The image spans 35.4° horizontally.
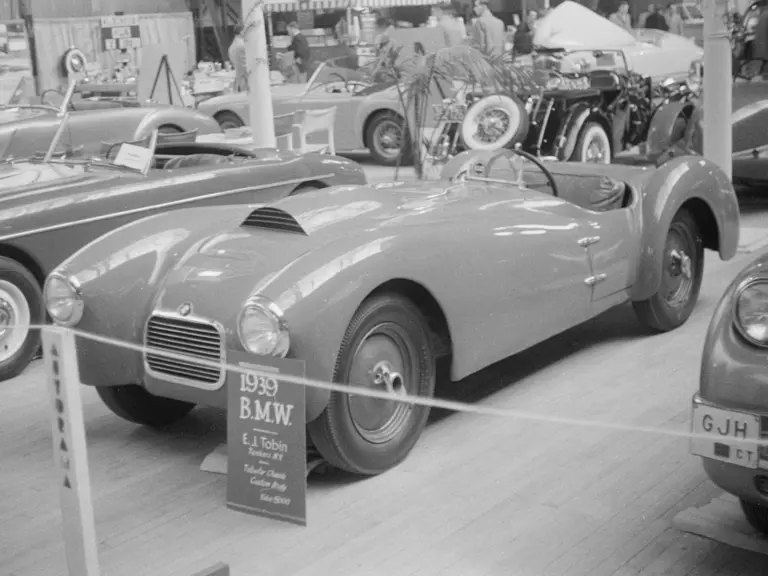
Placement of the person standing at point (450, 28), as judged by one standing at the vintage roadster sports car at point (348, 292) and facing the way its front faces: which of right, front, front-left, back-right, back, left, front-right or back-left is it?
back-right

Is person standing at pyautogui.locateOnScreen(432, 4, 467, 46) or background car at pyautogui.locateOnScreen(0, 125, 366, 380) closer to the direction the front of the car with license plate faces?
the background car

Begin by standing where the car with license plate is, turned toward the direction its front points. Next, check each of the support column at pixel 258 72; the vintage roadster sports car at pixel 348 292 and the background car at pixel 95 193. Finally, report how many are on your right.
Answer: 3

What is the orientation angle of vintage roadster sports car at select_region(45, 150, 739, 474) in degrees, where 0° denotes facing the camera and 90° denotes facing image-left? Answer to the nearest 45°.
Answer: approximately 45°

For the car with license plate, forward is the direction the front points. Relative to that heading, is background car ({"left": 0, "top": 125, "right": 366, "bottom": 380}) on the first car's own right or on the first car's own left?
on the first car's own right

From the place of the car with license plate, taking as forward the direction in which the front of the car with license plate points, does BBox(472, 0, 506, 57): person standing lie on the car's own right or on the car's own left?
on the car's own right

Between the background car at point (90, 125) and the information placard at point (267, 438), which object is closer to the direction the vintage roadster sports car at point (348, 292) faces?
the information placard
